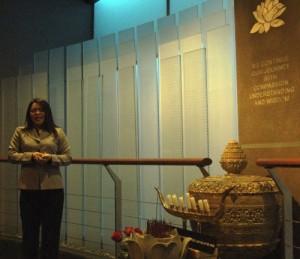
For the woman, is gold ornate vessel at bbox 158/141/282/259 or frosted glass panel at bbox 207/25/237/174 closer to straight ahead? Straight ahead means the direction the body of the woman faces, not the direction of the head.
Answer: the gold ornate vessel

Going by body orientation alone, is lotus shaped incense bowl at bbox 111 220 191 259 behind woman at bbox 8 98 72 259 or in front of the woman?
in front

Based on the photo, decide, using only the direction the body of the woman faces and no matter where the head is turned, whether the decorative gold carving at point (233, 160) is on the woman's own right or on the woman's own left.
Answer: on the woman's own left

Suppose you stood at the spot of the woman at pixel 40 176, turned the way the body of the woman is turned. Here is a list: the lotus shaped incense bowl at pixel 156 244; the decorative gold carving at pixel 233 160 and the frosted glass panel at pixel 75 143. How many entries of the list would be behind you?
1

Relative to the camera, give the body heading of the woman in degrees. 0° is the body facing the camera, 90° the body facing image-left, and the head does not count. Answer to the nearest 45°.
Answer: approximately 0°

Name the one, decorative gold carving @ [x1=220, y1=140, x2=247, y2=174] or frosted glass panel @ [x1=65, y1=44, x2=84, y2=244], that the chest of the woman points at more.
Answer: the decorative gold carving

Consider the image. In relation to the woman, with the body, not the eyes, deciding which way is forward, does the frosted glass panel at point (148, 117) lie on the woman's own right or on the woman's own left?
on the woman's own left

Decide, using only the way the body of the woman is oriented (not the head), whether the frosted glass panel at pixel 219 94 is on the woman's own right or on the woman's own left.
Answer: on the woman's own left

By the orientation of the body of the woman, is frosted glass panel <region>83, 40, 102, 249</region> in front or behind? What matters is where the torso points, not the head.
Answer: behind

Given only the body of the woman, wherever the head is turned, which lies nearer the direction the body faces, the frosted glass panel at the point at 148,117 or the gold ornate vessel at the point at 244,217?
the gold ornate vessel

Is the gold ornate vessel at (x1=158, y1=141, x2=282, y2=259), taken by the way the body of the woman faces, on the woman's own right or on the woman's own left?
on the woman's own left

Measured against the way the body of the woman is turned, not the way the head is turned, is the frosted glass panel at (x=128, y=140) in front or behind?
behind
